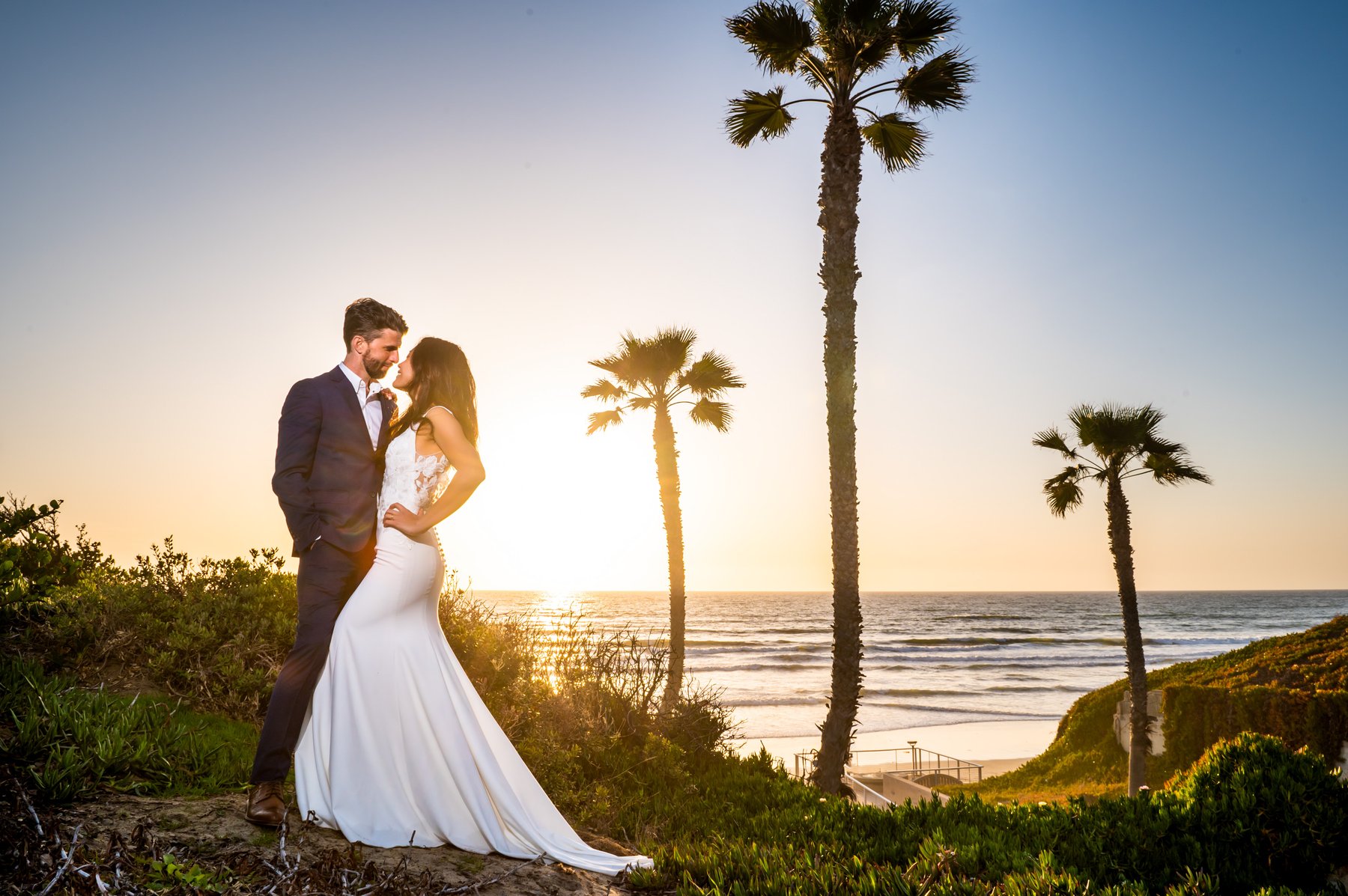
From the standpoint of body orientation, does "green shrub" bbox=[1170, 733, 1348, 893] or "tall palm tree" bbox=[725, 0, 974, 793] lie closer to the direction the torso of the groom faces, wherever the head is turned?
the green shrub

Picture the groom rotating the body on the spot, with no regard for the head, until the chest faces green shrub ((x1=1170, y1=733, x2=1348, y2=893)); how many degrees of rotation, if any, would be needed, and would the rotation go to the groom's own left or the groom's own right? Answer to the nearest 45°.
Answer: approximately 45° to the groom's own left

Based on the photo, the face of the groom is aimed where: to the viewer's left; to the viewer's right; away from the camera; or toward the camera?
to the viewer's right

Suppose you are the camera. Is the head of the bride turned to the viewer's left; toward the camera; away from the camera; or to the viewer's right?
to the viewer's left

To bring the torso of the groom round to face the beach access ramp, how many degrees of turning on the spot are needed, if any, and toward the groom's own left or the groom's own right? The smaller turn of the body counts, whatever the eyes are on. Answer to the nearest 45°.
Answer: approximately 90° to the groom's own left

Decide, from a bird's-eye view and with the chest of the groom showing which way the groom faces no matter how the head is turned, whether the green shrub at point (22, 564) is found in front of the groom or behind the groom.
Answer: behind

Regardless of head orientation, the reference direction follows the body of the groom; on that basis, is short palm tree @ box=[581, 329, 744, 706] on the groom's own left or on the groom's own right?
on the groom's own left

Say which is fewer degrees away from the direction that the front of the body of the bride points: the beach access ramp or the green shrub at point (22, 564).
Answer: the green shrub

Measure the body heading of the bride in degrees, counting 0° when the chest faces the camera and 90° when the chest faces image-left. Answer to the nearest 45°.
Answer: approximately 90°

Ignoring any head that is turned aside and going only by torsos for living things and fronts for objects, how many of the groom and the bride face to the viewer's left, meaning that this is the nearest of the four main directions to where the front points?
1

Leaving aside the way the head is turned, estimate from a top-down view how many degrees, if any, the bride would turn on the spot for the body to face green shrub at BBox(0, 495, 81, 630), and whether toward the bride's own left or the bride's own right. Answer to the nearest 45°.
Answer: approximately 45° to the bride's own right

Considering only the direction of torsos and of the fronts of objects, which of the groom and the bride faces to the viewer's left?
the bride
